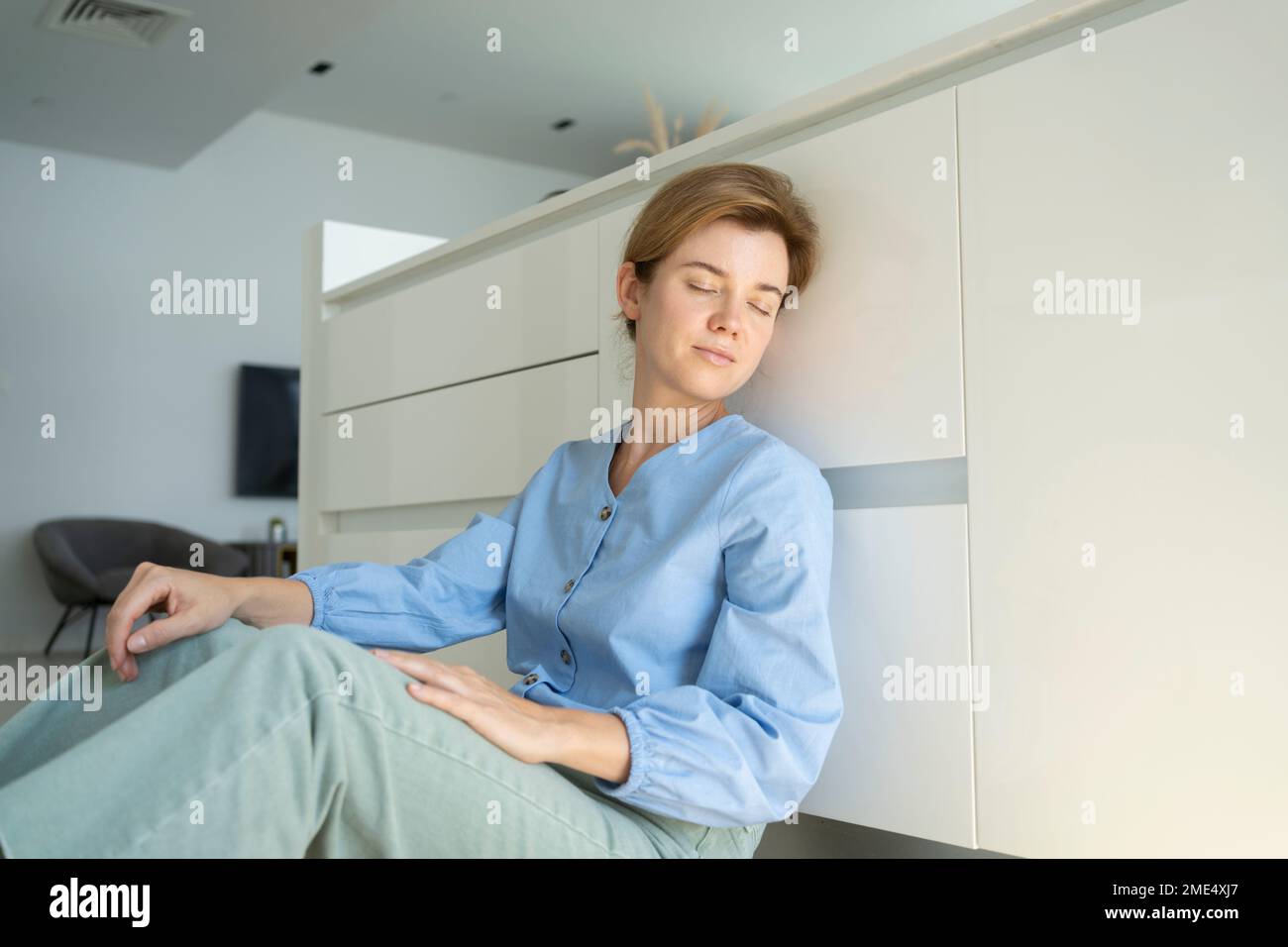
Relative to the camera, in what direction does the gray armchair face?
facing the viewer and to the right of the viewer

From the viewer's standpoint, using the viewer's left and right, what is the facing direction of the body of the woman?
facing the viewer and to the left of the viewer

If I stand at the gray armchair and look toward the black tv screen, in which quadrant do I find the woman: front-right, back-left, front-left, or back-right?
back-right

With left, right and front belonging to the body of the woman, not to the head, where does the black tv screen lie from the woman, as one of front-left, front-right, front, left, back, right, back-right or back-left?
back-right

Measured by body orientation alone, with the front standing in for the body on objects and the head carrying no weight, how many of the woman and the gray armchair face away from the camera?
0

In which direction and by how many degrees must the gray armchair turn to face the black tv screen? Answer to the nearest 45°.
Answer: approximately 90° to its left

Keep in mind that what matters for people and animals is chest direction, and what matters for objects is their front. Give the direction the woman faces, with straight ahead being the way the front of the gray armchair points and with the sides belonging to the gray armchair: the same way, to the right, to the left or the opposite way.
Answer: to the right

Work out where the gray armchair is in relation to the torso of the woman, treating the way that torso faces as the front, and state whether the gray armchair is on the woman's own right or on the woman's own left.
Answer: on the woman's own right

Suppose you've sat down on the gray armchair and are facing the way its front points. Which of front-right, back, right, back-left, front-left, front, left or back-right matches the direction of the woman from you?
front-right
